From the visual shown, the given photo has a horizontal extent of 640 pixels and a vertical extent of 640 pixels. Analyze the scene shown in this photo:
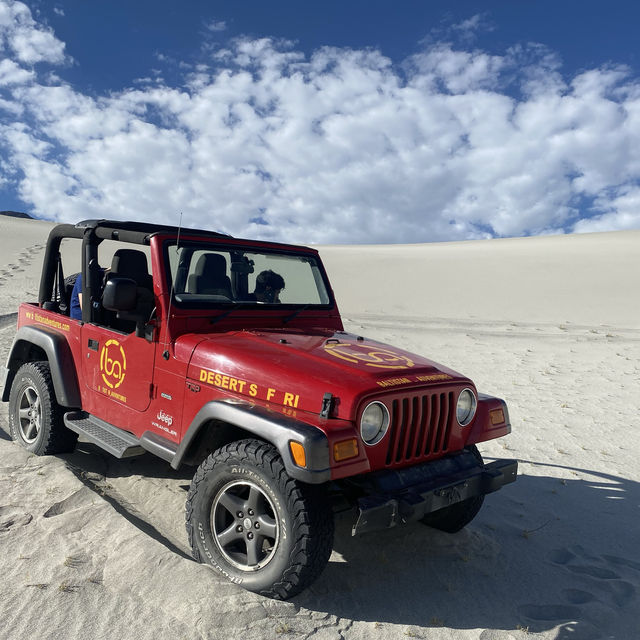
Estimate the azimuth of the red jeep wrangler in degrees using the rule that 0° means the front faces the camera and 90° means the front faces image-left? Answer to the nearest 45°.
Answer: approximately 315°
